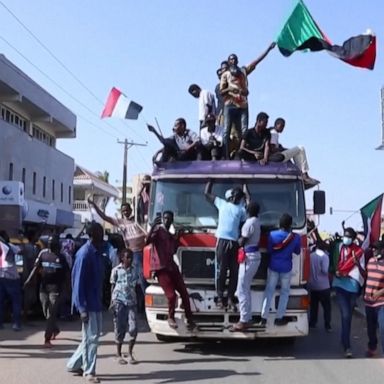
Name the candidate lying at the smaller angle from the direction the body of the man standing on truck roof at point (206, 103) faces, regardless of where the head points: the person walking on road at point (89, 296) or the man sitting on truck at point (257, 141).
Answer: the person walking on road

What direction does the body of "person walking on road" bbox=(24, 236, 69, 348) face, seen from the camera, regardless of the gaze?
toward the camera

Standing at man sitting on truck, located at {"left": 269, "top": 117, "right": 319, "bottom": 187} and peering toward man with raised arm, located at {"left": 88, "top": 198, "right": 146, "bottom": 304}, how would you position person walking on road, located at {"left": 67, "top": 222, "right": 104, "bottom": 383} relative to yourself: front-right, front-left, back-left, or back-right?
front-left

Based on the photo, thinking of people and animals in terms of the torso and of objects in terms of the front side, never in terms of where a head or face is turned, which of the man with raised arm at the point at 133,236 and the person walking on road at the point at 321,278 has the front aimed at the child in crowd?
the man with raised arm

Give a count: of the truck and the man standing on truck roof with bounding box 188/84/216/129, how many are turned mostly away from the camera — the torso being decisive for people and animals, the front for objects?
0

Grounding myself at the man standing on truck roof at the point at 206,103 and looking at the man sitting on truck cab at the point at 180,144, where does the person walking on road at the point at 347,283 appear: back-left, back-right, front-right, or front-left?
front-left

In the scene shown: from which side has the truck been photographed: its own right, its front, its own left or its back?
front

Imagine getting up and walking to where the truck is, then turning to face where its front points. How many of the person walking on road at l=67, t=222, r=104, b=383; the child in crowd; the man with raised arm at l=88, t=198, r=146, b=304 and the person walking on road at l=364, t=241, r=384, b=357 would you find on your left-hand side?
1
